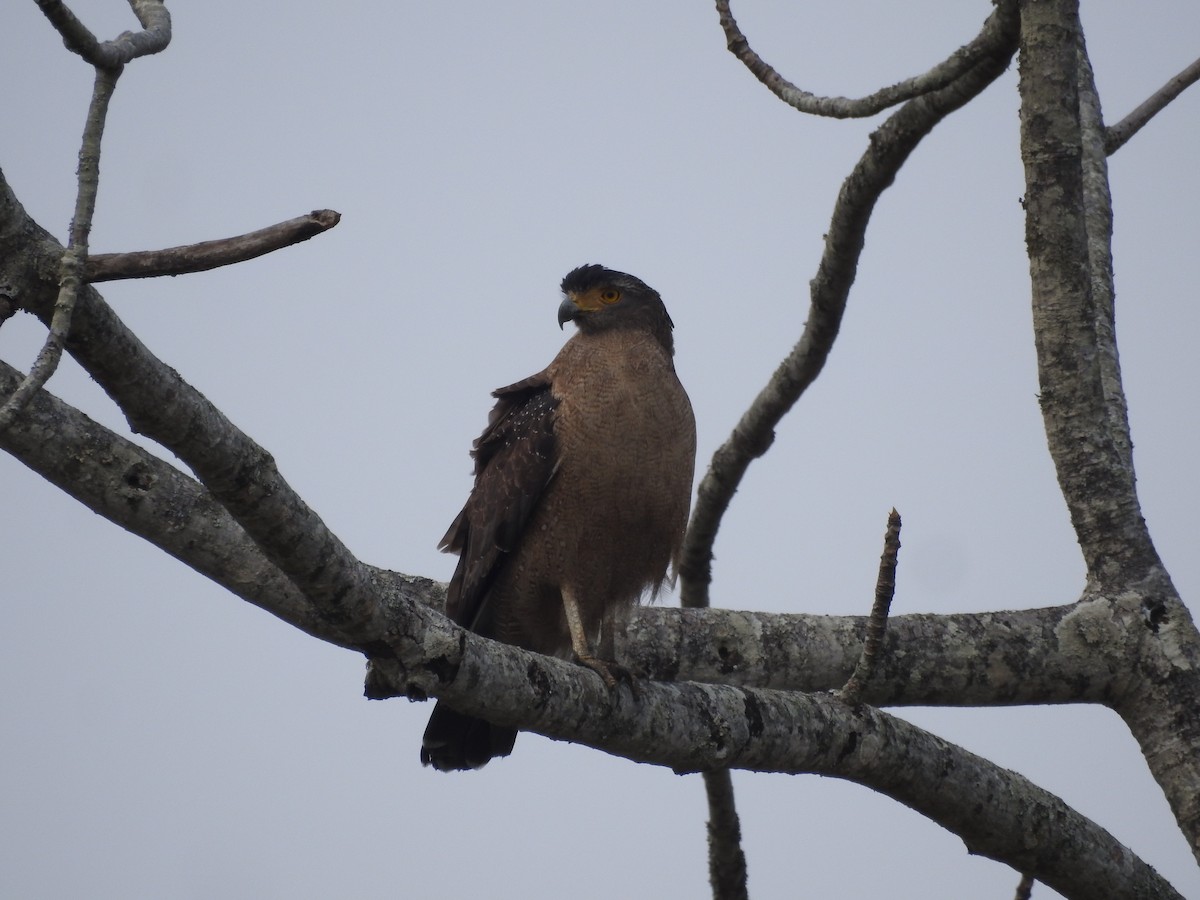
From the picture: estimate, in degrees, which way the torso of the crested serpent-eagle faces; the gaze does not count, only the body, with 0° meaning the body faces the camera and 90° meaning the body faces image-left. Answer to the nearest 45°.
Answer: approximately 315°
